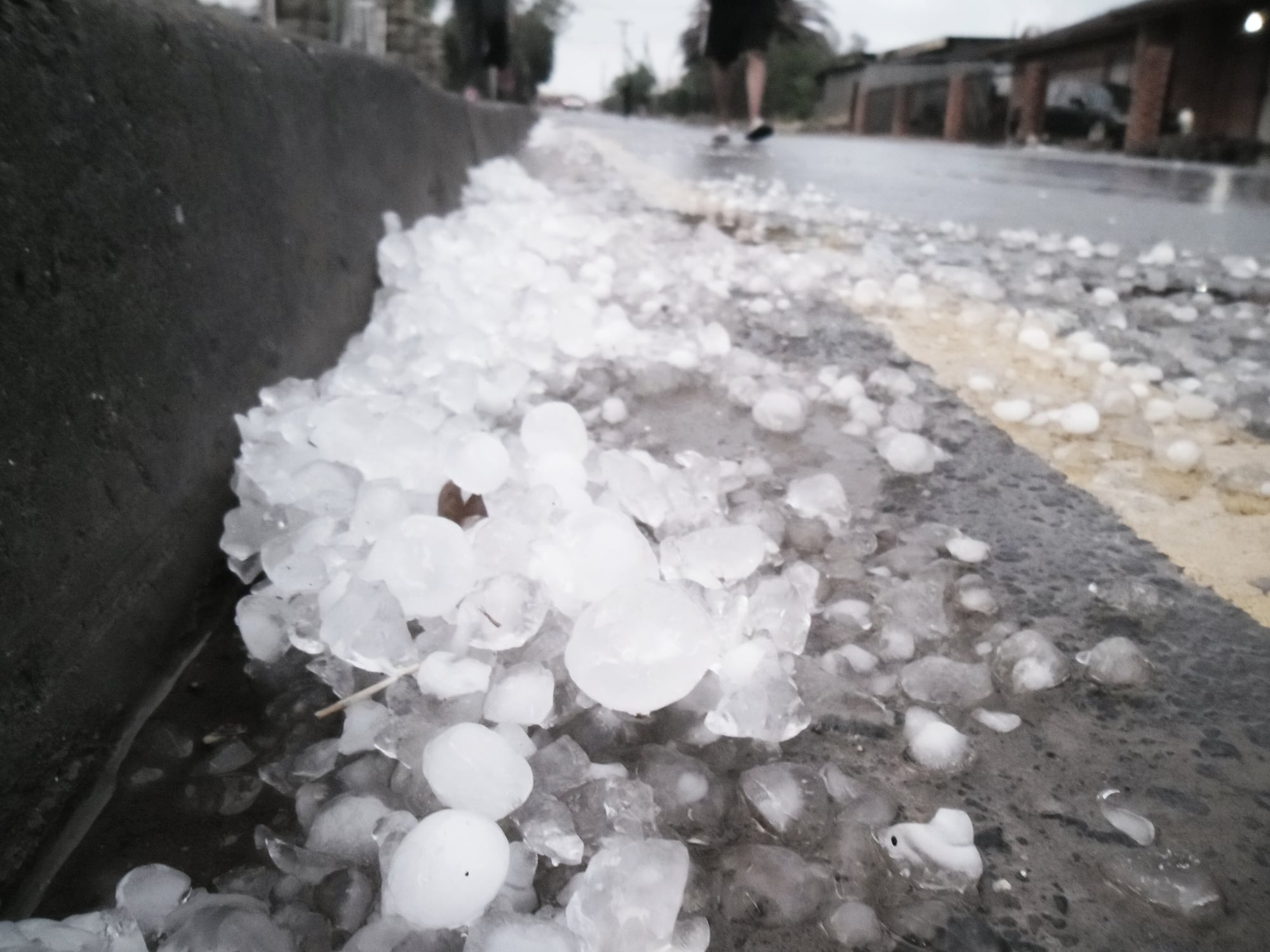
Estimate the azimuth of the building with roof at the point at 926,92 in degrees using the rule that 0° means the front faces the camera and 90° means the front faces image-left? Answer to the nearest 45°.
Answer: approximately 45°

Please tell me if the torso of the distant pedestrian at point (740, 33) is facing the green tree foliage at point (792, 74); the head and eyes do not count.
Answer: yes

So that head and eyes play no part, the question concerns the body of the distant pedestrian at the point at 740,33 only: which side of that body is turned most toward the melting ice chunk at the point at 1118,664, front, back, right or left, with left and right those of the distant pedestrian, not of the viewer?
back

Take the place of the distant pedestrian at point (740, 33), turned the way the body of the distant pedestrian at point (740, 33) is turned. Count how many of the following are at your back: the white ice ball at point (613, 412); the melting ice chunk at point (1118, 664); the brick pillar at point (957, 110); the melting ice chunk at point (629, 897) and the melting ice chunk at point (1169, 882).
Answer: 4

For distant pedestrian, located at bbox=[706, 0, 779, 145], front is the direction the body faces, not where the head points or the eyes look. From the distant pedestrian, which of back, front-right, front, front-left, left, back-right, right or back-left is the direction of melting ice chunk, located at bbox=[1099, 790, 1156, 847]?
back

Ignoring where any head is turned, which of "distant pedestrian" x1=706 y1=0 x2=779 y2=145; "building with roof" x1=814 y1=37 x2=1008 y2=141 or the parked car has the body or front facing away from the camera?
the distant pedestrian

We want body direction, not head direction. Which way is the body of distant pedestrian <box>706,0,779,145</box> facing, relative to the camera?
away from the camera

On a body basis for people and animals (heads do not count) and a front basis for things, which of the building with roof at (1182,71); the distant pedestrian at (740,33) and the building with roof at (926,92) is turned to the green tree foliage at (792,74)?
the distant pedestrian

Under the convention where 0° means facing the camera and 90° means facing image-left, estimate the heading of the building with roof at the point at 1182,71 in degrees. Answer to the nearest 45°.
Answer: approximately 45°
